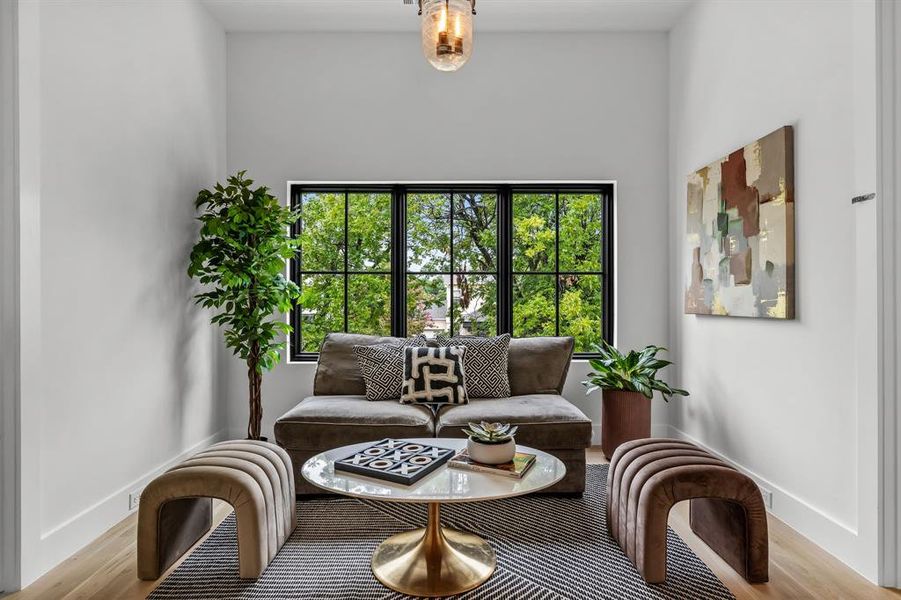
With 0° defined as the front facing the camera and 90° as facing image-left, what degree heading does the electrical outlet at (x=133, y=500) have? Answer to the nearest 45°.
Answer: approximately 315°

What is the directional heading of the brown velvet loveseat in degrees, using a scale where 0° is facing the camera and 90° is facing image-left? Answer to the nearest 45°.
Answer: approximately 0°

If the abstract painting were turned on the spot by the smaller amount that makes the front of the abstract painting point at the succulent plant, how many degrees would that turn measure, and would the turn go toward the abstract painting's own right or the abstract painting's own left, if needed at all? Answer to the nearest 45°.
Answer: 0° — it already faces it

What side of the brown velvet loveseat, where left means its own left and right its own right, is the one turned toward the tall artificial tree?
right

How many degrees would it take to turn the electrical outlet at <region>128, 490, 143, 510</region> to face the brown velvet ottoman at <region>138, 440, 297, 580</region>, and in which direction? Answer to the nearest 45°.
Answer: approximately 45° to its right

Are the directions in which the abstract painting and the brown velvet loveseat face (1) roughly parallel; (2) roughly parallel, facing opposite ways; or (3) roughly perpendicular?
roughly perpendicular

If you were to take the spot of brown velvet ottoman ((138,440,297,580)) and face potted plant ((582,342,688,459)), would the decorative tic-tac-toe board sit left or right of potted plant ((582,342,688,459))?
right

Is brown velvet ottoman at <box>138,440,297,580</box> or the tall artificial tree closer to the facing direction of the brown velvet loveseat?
the brown velvet ottoman

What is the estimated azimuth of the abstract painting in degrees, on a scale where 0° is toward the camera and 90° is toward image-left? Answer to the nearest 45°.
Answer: approximately 45°
